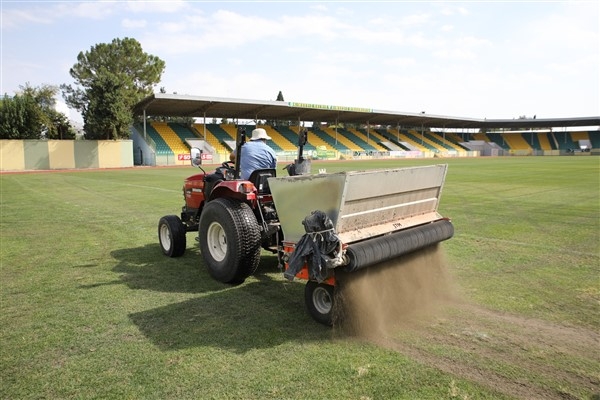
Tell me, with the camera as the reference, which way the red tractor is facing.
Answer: facing away from the viewer and to the left of the viewer

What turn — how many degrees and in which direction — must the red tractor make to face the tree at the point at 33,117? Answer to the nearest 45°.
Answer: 0° — it already faces it

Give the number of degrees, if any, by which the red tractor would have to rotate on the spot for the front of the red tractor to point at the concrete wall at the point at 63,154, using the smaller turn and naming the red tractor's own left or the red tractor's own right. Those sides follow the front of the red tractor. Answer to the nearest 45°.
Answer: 0° — it already faces it

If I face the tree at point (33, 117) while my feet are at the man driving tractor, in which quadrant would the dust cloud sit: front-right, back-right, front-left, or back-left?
back-right
